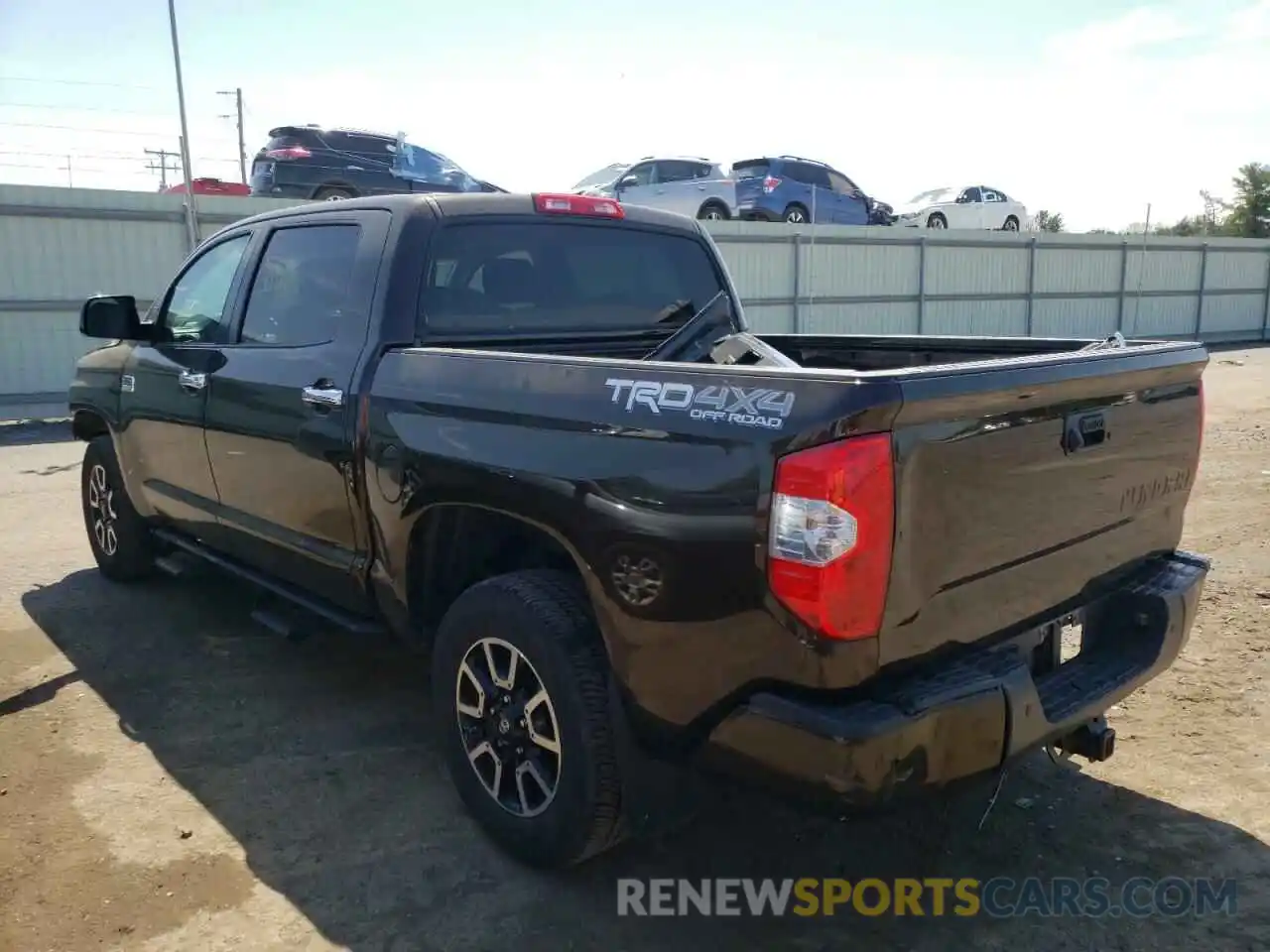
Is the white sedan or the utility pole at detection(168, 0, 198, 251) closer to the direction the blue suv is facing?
the white sedan

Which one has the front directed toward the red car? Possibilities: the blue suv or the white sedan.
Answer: the white sedan

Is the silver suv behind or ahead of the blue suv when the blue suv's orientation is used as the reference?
behind

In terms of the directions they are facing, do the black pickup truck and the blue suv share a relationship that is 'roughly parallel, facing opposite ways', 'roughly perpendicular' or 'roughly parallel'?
roughly perpendicular

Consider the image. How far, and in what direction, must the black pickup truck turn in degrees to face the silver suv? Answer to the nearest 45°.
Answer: approximately 45° to its right

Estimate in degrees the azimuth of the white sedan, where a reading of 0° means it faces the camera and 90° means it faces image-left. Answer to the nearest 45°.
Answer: approximately 45°

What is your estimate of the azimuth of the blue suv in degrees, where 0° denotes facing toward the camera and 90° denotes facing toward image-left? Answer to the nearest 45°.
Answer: approximately 225°

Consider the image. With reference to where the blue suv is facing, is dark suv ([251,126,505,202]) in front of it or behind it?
behind

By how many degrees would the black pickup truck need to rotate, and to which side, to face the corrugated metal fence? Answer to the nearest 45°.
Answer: approximately 45° to its right

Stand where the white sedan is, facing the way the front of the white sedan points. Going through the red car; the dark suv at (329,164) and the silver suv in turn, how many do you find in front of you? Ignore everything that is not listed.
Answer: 3

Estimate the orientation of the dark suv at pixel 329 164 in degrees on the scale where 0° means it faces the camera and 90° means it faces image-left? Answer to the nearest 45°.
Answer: approximately 225°
